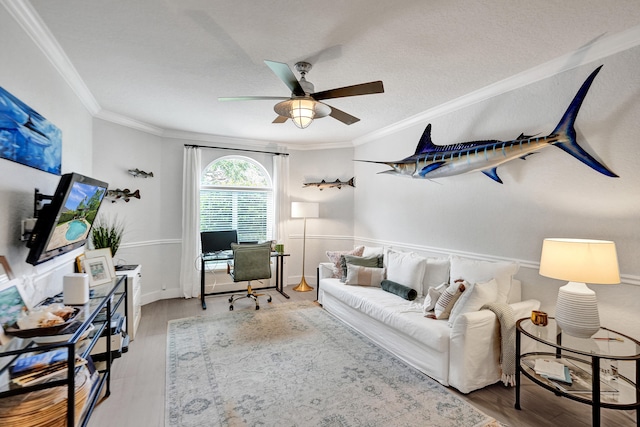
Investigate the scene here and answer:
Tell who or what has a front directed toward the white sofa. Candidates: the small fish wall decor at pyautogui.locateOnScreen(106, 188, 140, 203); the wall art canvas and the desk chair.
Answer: the wall art canvas

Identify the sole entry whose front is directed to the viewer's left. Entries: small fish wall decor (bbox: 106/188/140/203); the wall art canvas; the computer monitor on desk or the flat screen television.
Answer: the small fish wall decor

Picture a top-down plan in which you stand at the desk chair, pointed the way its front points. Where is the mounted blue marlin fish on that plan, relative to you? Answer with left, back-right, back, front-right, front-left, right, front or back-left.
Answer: back-right

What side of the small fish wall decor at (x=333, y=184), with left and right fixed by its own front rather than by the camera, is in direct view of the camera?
left

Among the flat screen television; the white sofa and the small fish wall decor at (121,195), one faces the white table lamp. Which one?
the flat screen television

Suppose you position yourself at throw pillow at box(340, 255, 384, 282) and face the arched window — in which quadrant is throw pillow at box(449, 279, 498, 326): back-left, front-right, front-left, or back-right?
back-left

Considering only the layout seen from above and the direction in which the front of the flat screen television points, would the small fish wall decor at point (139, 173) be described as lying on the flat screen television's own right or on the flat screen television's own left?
on the flat screen television's own left

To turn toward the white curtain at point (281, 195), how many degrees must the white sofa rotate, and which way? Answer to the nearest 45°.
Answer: approximately 90° to its right

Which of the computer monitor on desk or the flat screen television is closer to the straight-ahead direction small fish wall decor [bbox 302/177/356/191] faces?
the computer monitor on desk

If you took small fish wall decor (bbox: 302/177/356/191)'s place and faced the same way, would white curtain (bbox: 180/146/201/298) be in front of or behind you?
in front

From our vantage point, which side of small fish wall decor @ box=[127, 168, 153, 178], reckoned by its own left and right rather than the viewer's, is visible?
left

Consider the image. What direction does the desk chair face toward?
away from the camera

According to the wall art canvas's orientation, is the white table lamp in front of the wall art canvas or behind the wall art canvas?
in front

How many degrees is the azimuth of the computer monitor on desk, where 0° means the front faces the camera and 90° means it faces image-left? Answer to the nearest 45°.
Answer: approximately 0°

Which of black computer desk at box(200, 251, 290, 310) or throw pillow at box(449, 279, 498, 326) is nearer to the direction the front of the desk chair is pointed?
the black computer desk
